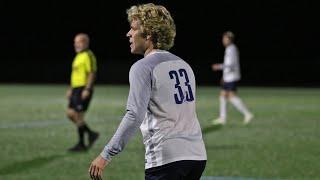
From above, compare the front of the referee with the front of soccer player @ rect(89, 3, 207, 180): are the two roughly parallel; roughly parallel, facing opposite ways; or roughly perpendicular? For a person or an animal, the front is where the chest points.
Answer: roughly perpendicular

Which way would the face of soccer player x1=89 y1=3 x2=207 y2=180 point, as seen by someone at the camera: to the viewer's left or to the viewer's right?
to the viewer's left

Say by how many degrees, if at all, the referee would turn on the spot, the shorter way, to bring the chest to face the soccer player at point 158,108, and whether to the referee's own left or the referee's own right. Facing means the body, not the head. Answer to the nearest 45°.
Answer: approximately 45° to the referee's own left

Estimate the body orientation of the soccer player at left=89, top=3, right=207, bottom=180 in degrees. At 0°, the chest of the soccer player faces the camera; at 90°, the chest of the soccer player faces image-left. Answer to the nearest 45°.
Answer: approximately 135°
